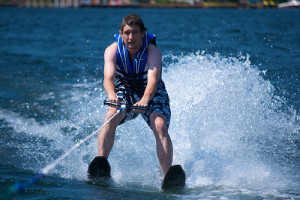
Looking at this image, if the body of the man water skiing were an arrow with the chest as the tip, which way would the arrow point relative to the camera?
toward the camera
